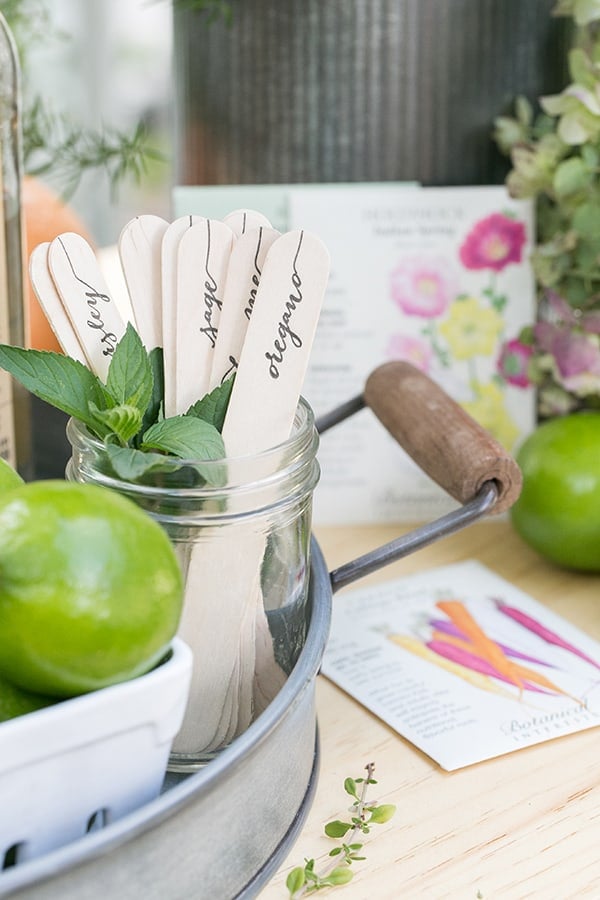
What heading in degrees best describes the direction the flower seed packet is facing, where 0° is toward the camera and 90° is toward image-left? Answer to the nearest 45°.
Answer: approximately 0°

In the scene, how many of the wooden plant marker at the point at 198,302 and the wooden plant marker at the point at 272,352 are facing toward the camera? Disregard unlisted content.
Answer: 2
